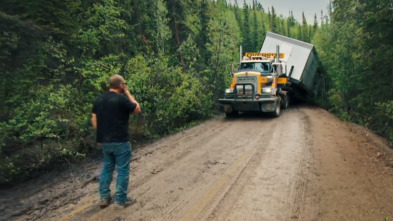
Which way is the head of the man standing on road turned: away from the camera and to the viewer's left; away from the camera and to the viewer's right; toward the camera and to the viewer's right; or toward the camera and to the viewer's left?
away from the camera and to the viewer's right

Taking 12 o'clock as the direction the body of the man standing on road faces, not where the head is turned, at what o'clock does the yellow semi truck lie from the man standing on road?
The yellow semi truck is roughly at 12 o'clock from the man standing on road.

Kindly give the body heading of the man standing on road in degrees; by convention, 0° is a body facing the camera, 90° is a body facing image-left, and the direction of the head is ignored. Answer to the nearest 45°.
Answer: approximately 225°

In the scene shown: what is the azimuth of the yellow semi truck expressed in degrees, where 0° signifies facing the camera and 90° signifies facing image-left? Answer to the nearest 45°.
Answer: approximately 45°
